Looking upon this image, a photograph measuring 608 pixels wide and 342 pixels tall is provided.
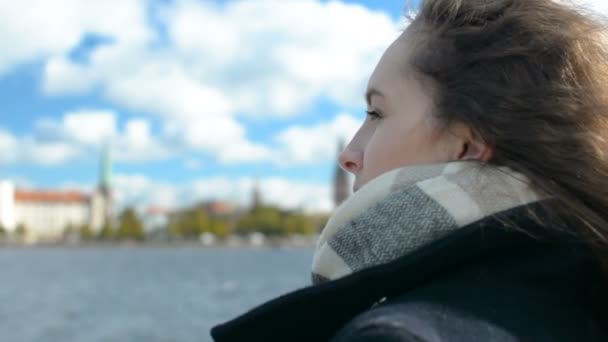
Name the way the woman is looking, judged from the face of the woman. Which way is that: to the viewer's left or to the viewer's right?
to the viewer's left

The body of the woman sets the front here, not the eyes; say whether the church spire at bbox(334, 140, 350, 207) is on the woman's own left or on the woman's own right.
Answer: on the woman's own right

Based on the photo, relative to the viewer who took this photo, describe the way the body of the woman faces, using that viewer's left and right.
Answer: facing to the left of the viewer
